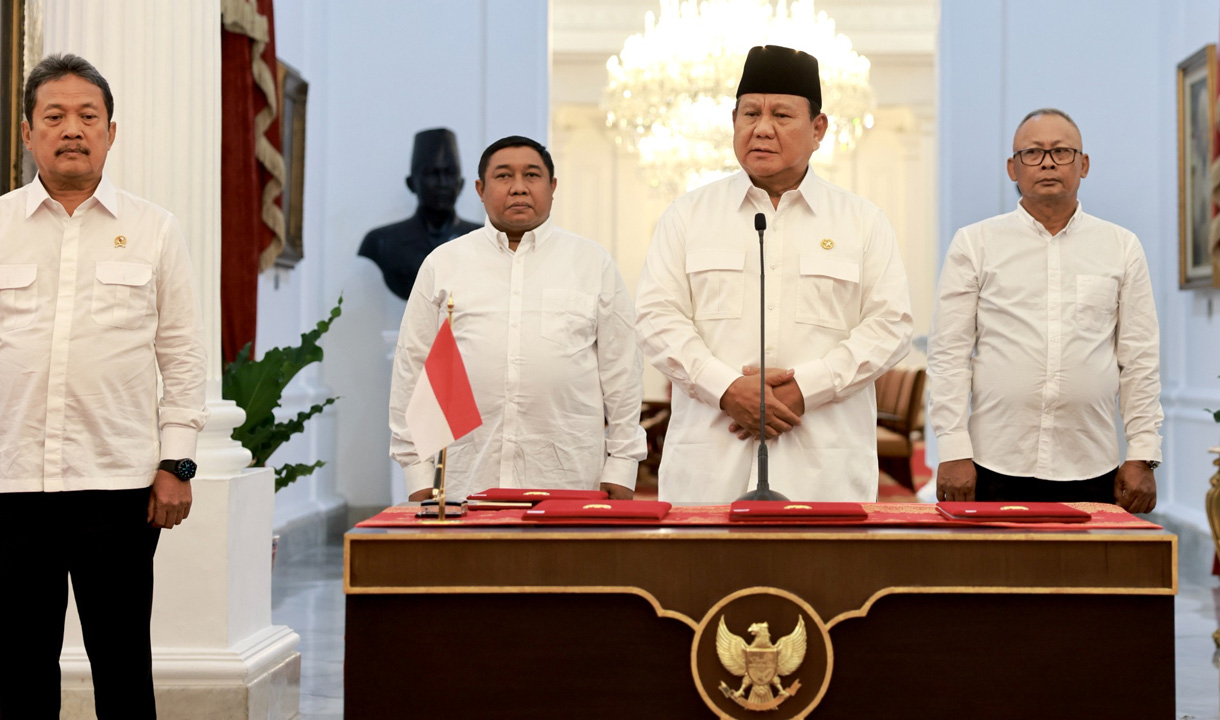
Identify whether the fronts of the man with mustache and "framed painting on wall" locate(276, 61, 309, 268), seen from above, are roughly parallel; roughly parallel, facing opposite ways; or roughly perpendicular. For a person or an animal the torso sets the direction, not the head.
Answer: roughly perpendicular

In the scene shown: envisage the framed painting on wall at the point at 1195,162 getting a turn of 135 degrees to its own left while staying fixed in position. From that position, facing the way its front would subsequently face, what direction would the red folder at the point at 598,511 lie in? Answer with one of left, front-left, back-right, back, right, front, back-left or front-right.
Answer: front-right

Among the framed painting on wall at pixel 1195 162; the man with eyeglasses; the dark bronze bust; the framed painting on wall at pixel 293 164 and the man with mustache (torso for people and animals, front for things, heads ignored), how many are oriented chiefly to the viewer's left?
1

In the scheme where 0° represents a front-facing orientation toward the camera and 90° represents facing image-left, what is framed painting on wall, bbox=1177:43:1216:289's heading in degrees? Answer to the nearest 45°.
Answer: approximately 90°

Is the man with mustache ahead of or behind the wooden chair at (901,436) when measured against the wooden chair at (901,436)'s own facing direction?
ahead

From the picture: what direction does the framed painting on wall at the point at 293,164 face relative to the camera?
to the viewer's right

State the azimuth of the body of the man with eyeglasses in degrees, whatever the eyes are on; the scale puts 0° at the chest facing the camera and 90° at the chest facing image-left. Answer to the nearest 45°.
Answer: approximately 0°

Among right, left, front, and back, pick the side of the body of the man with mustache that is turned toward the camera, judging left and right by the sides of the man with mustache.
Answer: front

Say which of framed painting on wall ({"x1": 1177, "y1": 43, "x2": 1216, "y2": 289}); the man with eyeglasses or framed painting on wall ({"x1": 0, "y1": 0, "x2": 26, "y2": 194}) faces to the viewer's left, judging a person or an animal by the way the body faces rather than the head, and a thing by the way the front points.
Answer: framed painting on wall ({"x1": 1177, "y1": 43, "x2": 1216, "y2": 289})

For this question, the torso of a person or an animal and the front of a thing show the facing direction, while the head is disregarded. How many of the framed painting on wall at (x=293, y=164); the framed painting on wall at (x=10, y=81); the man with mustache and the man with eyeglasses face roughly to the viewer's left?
0

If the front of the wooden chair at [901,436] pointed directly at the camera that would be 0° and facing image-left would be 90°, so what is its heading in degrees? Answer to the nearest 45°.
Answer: approximately 45°

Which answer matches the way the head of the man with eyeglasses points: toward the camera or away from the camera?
toward the camera

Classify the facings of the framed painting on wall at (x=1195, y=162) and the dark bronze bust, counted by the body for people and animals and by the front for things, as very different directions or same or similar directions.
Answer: very different directions

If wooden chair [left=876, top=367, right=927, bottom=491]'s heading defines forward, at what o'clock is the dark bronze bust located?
The dark bronze bust is roughly at 12 o'clock from the wooden chair.

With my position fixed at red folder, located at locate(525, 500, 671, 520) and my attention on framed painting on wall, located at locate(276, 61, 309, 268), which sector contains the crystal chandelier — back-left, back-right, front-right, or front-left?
front-right

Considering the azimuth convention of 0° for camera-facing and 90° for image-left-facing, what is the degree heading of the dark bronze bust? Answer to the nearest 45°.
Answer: approximately 315°
